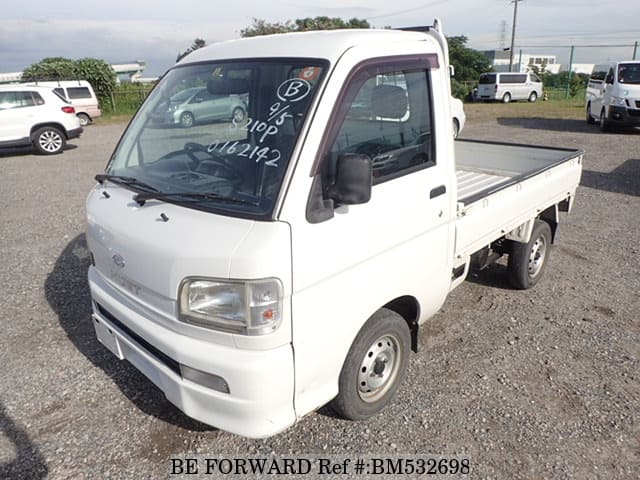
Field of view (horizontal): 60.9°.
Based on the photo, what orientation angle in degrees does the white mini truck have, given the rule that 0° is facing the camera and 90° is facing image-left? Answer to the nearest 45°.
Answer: approximately 45°

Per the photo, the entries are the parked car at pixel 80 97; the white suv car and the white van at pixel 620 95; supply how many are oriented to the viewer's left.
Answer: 2

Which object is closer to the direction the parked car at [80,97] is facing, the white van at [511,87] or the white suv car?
the white suv car

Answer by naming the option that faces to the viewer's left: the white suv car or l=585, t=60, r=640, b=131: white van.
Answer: the white suv car

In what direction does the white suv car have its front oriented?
to the viewer's left

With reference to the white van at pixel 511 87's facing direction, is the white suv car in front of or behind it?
behind

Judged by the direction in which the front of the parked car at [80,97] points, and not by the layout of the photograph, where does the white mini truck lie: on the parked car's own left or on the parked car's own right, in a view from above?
on the parked car's own left

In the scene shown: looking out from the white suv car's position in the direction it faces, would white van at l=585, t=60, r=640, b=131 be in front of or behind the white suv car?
behind

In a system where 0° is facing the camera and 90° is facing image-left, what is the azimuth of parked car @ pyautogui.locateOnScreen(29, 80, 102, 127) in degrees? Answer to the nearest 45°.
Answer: approximately 90°
